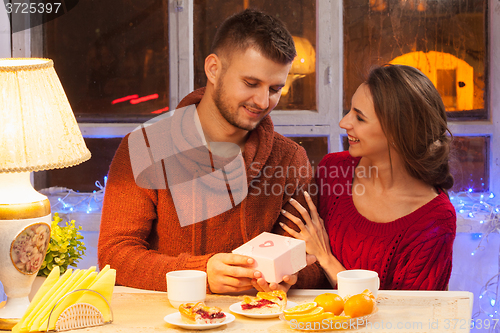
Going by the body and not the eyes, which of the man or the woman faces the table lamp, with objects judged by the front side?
the woman

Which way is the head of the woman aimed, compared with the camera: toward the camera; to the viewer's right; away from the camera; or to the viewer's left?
to the viewer's left

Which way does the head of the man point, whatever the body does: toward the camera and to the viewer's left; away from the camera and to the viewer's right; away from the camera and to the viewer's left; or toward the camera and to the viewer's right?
toward the camera and to the viewer's right

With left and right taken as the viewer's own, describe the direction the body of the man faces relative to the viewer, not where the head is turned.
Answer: facing the viewer and to the right of the viewer

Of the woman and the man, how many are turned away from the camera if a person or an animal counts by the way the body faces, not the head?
0

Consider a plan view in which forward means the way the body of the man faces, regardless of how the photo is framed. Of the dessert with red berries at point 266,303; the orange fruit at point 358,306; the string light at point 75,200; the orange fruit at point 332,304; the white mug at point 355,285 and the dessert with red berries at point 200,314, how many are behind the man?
1

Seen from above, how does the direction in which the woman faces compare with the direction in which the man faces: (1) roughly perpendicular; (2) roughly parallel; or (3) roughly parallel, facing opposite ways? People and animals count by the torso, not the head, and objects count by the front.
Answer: roughly perpendicular

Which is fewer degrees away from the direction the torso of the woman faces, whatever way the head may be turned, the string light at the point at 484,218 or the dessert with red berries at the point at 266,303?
the dessert with red berries

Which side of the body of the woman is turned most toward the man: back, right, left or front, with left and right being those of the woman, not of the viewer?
right

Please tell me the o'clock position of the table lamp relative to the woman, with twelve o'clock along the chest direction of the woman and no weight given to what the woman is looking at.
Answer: The table lamp is roughly at 12 o'clock from the woman.

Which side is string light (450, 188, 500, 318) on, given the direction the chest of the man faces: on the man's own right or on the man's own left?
on the man's own left

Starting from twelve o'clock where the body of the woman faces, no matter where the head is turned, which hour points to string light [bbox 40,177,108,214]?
The string light is roughly at 2 o'clock from the woman.

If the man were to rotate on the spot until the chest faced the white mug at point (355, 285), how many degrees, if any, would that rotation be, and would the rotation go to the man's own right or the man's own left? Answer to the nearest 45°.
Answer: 0° — they already face it

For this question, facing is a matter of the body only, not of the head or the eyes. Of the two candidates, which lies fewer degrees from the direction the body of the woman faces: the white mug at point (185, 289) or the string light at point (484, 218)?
the white mug

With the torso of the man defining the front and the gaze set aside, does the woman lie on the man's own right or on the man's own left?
on the man's own left

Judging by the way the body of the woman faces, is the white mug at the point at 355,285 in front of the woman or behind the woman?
in front

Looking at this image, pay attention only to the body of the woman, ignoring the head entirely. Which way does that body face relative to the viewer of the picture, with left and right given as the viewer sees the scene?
facing the viewer and to the left of the viewer
